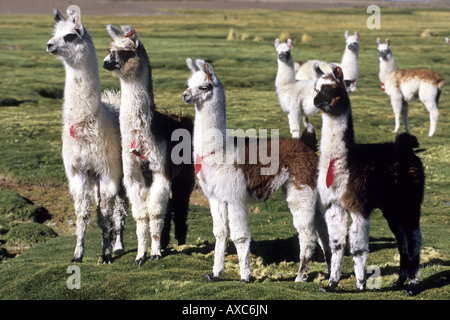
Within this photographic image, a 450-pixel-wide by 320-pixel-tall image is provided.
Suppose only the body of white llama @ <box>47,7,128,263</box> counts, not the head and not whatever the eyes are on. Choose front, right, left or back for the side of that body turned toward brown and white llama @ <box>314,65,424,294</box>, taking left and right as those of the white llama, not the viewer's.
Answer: left

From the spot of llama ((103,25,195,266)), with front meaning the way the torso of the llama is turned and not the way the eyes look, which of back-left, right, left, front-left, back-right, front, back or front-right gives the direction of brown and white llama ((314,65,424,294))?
left

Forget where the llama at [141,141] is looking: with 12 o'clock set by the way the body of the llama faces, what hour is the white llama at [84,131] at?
The white llama is roughly at 2 o'clock from the llama.

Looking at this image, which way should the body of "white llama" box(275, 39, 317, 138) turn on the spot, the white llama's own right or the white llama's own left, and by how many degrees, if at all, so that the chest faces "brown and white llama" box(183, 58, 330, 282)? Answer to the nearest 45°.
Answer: approximately 45° to the white llama's own left

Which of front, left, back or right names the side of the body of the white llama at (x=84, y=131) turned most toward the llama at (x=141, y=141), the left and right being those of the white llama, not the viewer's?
left

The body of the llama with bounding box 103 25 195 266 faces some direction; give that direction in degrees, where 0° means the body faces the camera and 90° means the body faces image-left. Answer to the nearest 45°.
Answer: approximately 45°

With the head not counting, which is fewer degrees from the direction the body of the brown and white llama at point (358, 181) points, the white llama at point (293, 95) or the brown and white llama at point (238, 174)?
the brown and white llama

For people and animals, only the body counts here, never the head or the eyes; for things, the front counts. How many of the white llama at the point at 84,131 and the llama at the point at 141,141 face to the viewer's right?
0

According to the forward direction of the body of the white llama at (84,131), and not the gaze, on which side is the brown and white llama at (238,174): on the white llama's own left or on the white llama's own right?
on the white llama's own left
